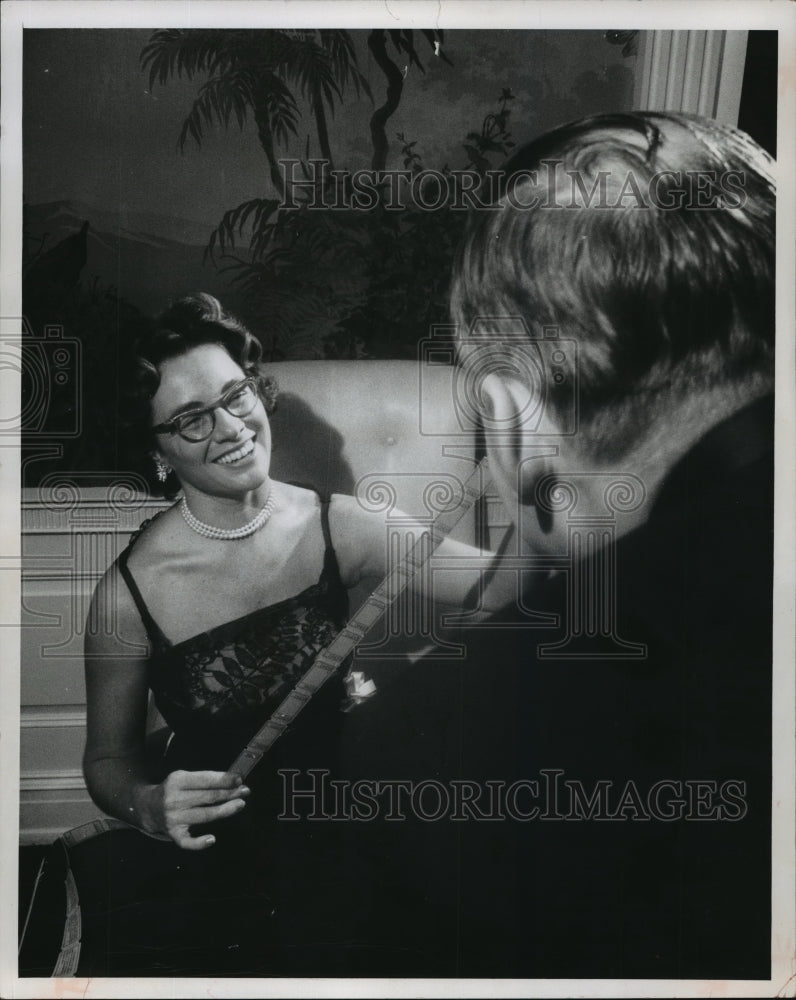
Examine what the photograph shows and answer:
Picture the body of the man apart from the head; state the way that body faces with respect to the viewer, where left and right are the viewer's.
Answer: facing away from the viewer and to the left of the viewer

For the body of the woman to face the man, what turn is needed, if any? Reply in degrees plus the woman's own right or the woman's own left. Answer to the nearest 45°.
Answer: approximately 45° to the woman's own left

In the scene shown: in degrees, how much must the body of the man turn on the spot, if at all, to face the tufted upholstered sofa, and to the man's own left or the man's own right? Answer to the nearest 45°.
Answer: approximately 45° to the man's own left

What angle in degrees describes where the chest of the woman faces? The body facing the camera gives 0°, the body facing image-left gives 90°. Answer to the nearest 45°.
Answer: approximately 315°

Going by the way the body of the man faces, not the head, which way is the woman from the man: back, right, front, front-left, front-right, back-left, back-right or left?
front-left

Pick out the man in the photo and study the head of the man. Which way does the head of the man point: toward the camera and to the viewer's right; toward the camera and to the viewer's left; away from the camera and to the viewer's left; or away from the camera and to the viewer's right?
away from the camera and to the viewer's left

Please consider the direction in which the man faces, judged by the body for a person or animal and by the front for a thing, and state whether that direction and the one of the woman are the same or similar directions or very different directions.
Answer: very different directions
